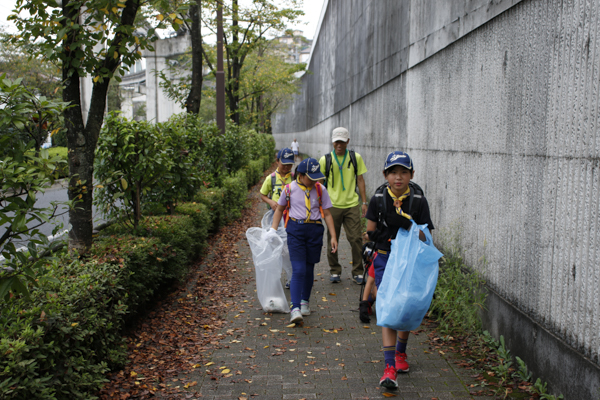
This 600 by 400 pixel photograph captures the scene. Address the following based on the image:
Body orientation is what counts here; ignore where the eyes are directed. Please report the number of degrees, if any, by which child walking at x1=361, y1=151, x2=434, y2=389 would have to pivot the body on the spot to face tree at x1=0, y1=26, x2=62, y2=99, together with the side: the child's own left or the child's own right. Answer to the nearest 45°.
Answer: approximately 135° to the child's own right

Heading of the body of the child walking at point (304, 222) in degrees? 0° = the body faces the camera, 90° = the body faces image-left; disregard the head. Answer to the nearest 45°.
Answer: approximately 0°

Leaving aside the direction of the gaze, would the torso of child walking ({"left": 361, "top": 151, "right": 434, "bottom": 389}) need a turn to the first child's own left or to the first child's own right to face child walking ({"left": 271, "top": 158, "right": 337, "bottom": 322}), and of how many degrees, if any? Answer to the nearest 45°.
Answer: approximately 135° to the first child's own right

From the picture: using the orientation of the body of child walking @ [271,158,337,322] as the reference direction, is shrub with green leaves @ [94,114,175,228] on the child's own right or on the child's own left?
on the child's own right

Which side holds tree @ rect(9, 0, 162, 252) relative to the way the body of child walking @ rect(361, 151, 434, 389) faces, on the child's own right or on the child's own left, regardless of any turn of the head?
on the child's own right

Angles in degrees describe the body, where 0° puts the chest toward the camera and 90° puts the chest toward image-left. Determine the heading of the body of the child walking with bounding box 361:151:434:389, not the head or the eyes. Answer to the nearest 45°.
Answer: approximately 0°

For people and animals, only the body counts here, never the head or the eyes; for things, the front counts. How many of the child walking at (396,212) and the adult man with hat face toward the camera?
2

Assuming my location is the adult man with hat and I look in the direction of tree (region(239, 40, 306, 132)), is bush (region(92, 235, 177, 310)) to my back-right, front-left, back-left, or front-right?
back-left

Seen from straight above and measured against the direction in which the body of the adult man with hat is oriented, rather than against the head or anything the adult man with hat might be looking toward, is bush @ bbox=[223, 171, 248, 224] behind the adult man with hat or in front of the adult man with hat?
behind
